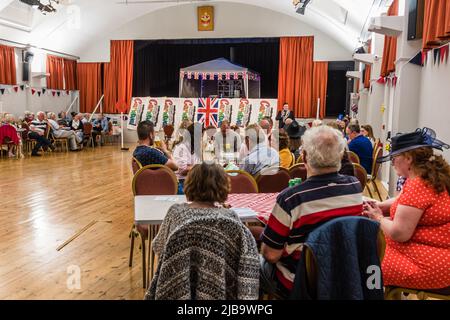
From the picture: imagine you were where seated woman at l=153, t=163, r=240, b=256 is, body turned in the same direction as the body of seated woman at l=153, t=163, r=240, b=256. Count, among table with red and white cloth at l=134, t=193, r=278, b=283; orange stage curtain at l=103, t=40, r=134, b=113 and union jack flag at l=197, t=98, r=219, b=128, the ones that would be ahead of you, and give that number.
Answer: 3

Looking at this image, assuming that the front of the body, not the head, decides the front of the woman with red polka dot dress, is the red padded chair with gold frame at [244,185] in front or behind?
in front

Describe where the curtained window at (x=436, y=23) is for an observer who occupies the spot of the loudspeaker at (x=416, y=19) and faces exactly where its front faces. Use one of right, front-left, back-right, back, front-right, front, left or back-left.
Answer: front-left

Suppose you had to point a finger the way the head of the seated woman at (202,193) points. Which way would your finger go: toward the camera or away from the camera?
away from the camera

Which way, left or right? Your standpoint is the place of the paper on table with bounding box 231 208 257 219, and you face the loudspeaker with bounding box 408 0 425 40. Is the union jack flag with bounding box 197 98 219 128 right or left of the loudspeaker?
left

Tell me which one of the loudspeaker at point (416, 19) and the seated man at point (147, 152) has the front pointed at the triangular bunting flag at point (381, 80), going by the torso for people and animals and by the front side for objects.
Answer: the seated man

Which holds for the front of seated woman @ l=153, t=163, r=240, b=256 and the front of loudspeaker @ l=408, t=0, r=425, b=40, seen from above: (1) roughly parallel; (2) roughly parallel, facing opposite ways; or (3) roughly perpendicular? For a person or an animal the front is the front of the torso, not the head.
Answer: roughly perpendicular

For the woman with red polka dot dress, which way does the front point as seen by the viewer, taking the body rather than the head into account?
to the viewer's left

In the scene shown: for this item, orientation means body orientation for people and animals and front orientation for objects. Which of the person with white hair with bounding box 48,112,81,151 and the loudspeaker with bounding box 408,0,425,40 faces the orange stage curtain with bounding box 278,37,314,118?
the person with white hair

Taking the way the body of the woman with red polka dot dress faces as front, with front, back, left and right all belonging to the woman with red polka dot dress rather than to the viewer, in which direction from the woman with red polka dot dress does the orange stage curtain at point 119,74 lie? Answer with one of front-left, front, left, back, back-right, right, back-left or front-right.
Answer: front-right

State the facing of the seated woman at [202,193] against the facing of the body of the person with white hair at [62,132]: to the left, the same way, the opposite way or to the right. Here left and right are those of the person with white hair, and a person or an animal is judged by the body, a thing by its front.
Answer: to the left

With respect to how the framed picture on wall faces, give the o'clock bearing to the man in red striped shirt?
The man in red striped shirt is roughly at 12 o'clock from the framed picture on wall.

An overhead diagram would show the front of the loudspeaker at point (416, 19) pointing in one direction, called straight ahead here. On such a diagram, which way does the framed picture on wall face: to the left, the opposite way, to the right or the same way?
to the left

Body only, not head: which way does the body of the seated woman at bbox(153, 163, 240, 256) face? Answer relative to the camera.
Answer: away from the camera
